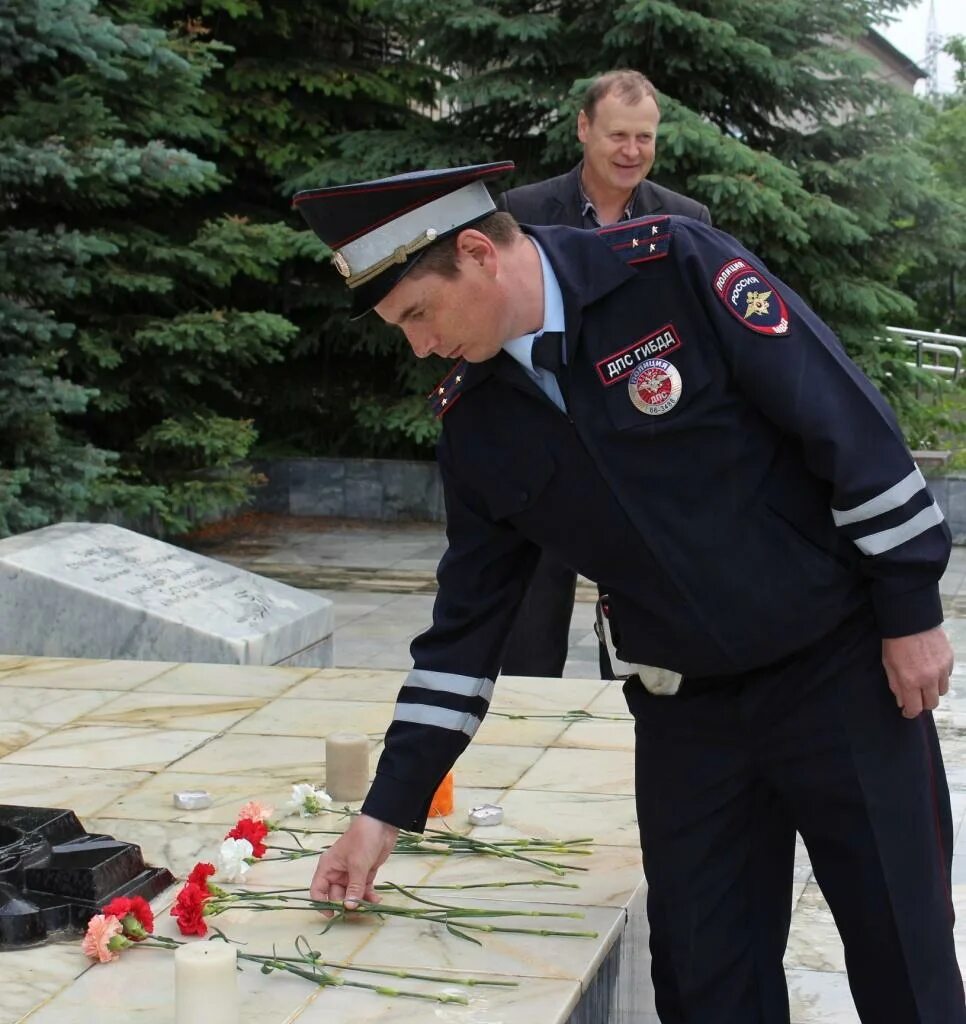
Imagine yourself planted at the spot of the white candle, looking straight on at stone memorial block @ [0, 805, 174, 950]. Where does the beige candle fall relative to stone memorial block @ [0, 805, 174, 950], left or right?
right

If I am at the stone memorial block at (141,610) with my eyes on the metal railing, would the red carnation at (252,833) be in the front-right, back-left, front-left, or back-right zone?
back-right

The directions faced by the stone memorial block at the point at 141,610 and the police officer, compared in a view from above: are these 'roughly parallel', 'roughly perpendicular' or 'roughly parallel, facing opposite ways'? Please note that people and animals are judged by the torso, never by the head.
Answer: roughly perpendicular

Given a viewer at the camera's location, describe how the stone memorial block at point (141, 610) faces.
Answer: facing the viewer and to the right of the viewer

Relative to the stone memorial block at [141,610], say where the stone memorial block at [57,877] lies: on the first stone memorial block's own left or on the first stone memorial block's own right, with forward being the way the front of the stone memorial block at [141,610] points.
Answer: on the first stone memorial block's own right

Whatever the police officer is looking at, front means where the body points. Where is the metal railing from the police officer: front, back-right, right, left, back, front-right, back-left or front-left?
back-right

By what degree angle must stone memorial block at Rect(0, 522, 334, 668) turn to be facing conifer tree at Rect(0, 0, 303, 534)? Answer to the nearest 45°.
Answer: approximately 135° to its left

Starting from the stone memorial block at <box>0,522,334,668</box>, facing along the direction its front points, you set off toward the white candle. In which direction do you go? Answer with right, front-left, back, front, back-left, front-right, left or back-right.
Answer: front-right

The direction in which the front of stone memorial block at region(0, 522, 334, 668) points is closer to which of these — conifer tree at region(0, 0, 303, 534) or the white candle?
the white candle

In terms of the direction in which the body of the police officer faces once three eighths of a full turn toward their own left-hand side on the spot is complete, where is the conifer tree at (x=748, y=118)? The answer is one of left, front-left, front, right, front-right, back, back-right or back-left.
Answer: left

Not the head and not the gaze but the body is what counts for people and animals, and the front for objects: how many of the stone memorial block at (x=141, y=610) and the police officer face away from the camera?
0
